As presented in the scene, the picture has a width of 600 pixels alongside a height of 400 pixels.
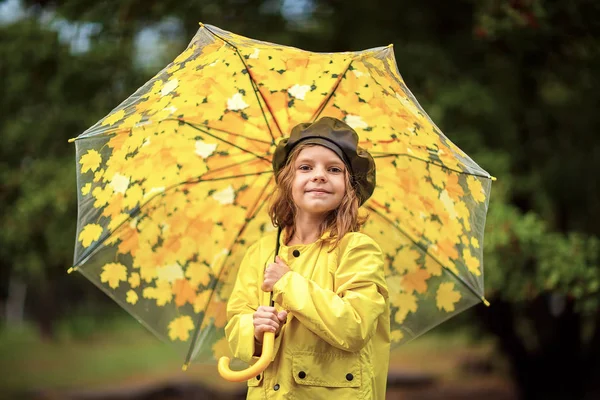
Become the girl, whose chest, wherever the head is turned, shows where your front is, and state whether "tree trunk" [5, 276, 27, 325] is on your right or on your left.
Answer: on your right

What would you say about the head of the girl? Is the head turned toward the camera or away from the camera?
toward the camera

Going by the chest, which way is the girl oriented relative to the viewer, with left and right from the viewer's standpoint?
facing the viewer and to the left of the viewer
